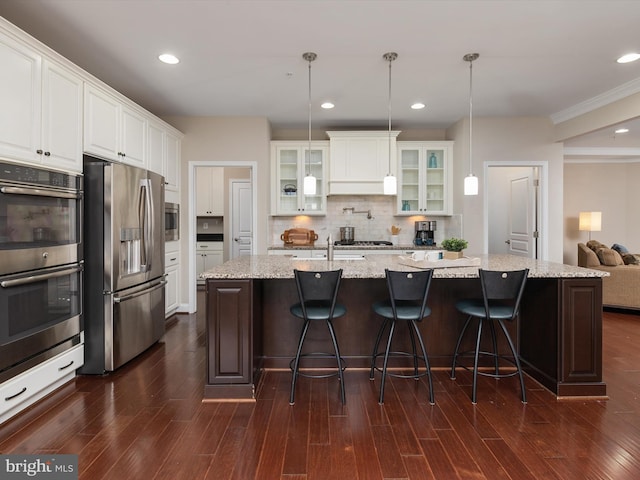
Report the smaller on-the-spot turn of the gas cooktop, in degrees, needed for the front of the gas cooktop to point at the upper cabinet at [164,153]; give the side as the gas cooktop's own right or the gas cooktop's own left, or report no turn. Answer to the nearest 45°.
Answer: approximately 45° to the gas cooktop's own right

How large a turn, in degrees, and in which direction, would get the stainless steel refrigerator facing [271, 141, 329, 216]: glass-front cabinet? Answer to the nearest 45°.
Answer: approximately 90° to its left

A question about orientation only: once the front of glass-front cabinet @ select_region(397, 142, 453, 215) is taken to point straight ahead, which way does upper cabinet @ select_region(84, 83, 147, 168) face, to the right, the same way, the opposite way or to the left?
to the left

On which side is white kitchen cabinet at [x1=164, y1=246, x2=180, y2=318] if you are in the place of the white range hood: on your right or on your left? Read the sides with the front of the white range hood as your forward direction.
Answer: on your right

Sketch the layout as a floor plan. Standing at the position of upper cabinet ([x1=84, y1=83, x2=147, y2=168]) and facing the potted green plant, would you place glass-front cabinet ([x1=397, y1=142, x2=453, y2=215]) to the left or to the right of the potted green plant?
left

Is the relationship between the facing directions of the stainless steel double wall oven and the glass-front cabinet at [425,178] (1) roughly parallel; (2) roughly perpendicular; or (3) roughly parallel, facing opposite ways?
roughly perpendicular

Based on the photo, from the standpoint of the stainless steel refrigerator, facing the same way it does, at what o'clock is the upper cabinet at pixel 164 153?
The upper cabinet is roughly at 8 o'clock from the stainless steel refrigerator.

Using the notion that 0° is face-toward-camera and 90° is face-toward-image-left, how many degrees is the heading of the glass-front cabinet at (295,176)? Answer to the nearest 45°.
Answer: approximately 0°

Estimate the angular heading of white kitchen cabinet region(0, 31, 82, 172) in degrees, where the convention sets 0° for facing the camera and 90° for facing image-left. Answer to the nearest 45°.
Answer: approximately 315°

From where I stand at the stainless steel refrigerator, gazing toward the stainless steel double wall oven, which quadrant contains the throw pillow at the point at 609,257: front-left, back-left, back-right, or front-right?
back-left

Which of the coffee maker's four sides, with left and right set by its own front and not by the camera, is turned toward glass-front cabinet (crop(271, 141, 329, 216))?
right
